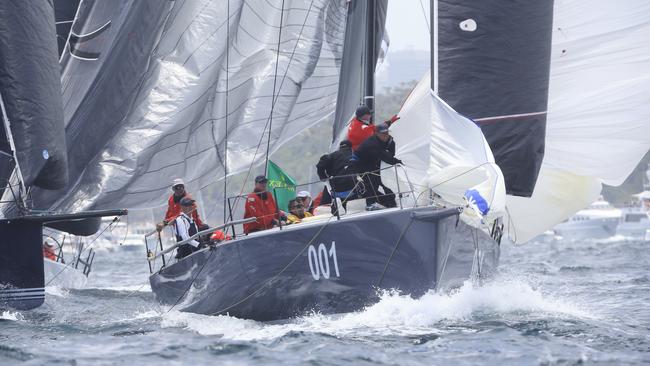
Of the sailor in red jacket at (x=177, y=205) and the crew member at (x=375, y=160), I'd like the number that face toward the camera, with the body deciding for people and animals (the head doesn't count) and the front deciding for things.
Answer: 1

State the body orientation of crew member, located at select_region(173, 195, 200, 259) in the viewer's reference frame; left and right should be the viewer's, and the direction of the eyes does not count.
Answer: facing the viewer and to the right of the viewer

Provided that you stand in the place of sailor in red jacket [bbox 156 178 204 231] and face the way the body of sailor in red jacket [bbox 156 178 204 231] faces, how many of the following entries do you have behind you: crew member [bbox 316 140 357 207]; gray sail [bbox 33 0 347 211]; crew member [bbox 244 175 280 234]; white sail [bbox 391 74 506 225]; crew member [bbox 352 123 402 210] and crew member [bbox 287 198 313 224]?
1

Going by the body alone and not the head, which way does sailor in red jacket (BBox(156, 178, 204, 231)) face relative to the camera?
toward the camera

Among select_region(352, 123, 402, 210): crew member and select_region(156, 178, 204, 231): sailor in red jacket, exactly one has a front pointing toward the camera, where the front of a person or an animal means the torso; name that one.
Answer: the sailor in red jacket

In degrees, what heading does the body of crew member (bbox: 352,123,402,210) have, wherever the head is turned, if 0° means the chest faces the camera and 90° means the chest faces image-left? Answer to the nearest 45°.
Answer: approximately 270°

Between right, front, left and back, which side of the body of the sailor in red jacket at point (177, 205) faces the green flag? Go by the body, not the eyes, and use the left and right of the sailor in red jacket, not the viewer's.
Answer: left

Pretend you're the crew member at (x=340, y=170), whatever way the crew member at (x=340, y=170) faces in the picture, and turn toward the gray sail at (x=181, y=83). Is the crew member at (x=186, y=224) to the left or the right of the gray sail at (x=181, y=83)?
left
